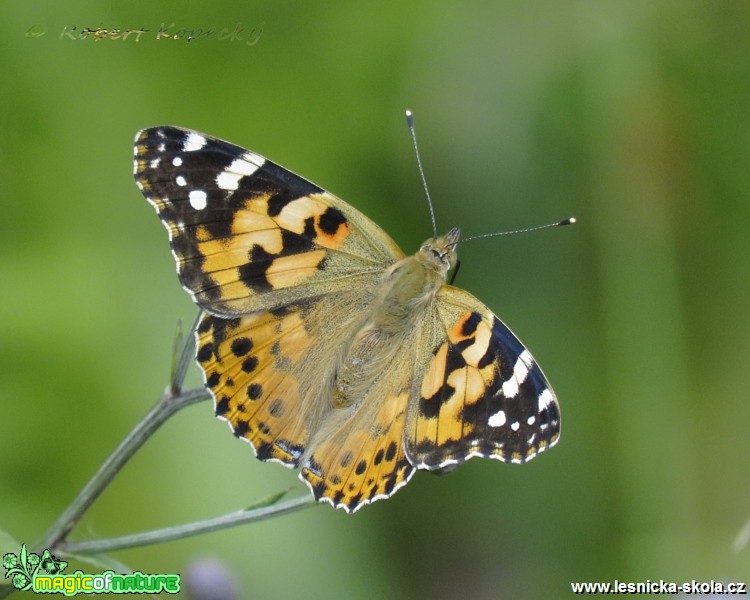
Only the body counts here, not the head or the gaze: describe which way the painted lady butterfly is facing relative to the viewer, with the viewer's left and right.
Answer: facing away from the viewer and to the right of the viewer
